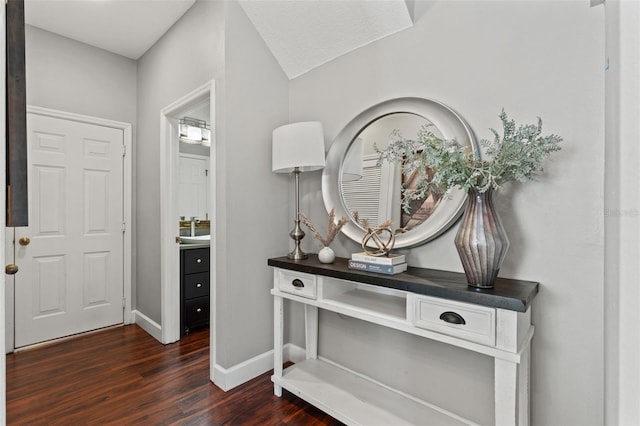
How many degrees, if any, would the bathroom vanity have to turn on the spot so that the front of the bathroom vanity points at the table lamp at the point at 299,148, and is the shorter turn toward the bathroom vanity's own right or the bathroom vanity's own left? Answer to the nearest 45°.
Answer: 0° — it already faces it

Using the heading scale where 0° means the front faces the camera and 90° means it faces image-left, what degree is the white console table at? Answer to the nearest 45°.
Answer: approximately 45°

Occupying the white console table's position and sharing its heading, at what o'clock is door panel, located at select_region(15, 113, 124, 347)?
The door panel is roughly at 2 o'clock from the white console table.

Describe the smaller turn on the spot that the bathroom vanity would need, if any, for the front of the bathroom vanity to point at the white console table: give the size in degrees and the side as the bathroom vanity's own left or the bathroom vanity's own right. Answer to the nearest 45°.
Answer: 0° — it already faces it

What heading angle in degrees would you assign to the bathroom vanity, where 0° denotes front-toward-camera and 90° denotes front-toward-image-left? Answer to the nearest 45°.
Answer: approximately 315°
